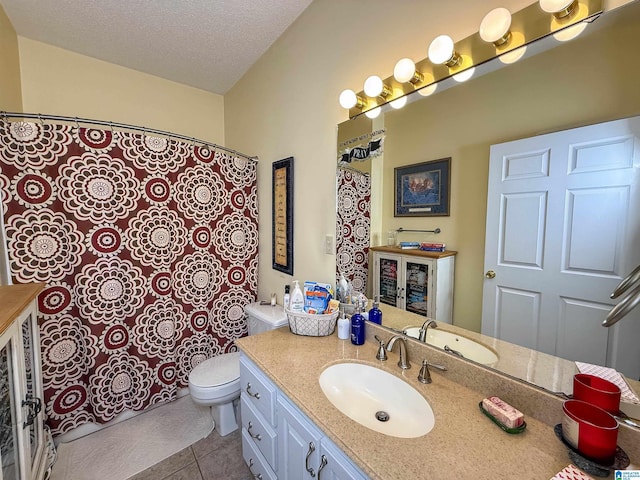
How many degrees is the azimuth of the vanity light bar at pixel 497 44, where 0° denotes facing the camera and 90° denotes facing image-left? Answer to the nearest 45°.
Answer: approximately 45°

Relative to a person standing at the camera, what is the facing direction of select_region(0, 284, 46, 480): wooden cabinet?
facing to the right of the viewer

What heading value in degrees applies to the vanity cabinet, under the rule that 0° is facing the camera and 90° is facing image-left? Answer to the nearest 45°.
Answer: approximately 45°

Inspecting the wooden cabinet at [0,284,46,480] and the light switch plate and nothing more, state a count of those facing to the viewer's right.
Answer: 1

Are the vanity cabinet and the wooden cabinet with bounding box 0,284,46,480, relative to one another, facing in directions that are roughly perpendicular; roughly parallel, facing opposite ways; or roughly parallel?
roughly parallel, facing opposite ways

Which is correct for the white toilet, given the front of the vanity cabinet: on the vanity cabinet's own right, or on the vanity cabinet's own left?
on the vanity cabinet's own right

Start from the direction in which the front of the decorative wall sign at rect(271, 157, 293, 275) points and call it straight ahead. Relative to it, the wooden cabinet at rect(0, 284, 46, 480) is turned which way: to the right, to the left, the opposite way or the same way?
the opposite way

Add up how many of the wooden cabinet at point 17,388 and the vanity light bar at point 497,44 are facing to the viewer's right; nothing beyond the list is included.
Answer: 1

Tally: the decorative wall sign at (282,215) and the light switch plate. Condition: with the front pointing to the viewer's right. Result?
0

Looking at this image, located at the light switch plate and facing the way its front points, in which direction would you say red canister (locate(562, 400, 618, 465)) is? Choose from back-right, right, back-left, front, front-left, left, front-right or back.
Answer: left

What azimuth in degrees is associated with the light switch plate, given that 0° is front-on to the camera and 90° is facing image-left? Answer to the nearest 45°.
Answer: approximately 45°

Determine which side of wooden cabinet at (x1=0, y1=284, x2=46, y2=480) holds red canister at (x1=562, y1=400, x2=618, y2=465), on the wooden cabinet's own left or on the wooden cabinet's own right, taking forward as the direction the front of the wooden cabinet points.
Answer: on the wooden cabinet's own right

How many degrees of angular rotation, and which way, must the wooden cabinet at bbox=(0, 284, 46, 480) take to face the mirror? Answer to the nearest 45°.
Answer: approximately 45° to its right

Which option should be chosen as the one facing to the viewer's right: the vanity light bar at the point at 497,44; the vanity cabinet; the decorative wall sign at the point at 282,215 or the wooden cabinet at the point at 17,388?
the wooden cabinet
